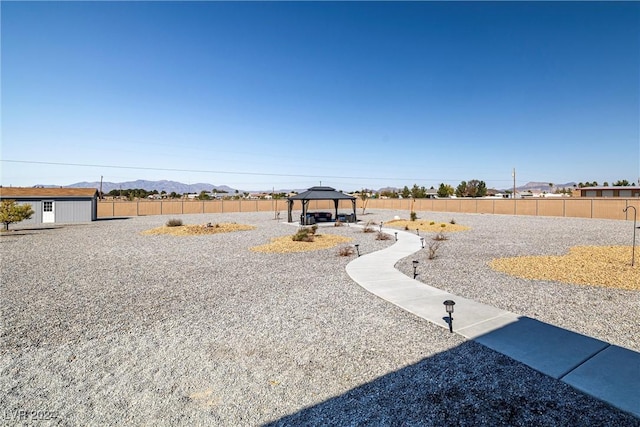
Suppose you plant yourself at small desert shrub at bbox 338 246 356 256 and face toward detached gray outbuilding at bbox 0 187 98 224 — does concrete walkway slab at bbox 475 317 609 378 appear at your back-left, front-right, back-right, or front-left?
back-left

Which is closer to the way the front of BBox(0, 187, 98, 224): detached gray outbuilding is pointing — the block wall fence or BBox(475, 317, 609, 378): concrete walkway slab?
the concrete walkway slab

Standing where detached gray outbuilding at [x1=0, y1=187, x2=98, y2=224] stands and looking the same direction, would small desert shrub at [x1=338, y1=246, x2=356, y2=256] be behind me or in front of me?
in front

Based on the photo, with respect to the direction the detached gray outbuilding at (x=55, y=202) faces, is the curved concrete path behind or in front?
in front

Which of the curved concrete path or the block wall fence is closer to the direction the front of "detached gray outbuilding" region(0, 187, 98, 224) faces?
the curved concrete path

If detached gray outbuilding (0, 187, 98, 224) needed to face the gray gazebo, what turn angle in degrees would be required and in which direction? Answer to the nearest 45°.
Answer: approximately 45° to its left

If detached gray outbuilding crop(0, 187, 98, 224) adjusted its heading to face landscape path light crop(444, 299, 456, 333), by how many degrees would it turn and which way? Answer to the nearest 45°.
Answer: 0° — it already faces it

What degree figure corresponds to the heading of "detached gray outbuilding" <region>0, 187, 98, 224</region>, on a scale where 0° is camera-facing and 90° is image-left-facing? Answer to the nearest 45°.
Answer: approximately 0°

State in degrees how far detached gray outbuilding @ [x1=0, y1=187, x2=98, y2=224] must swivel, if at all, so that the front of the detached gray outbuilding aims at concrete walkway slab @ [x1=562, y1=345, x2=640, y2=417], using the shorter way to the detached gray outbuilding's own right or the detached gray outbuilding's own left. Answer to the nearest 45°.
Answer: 0° — it already faces it

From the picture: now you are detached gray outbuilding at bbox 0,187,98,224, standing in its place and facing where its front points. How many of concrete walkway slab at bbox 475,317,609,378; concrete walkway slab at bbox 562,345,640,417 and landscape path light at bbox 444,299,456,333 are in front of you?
3
